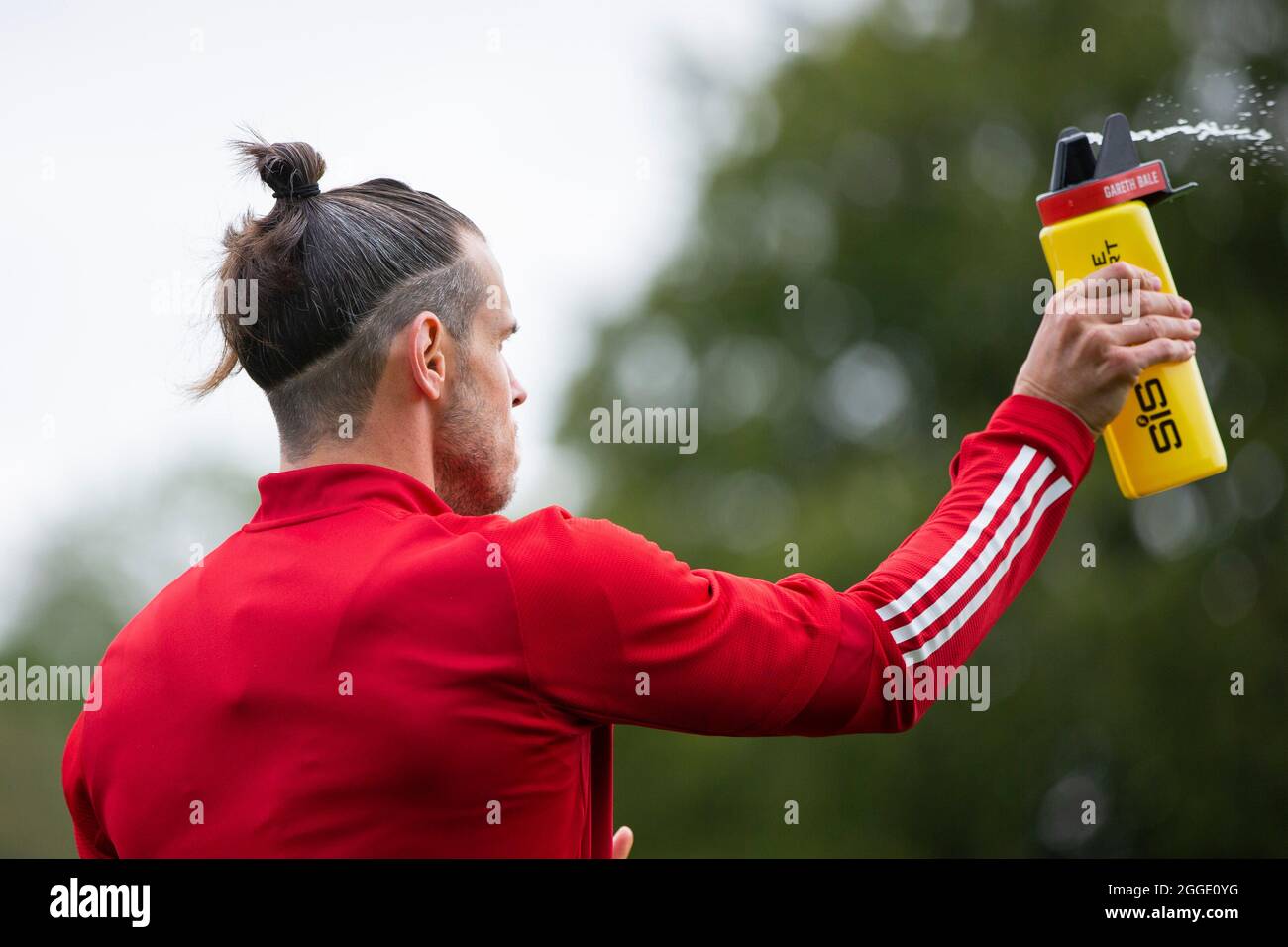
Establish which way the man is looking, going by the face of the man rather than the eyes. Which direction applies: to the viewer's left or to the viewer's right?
to the viewer's right

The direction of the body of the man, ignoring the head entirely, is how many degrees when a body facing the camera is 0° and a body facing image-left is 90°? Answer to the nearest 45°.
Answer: approximately 225°
